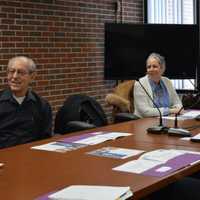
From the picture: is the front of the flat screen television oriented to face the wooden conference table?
yes

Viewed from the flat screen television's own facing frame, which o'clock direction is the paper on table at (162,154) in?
The paper on table is roughly at 12 o'clock from the flat screen television.

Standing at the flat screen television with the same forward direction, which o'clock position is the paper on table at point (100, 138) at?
The paper on table is roughly at 12 o'clock from the flat screen television.

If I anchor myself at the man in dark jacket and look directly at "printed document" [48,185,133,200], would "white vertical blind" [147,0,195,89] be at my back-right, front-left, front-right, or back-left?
back-left

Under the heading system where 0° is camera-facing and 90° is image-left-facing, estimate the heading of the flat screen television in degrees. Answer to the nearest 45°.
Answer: approximately 0°

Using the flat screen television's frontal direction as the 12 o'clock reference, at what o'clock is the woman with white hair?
The woman with white hair is roughly at 12 o'clock from the flat screen television.
